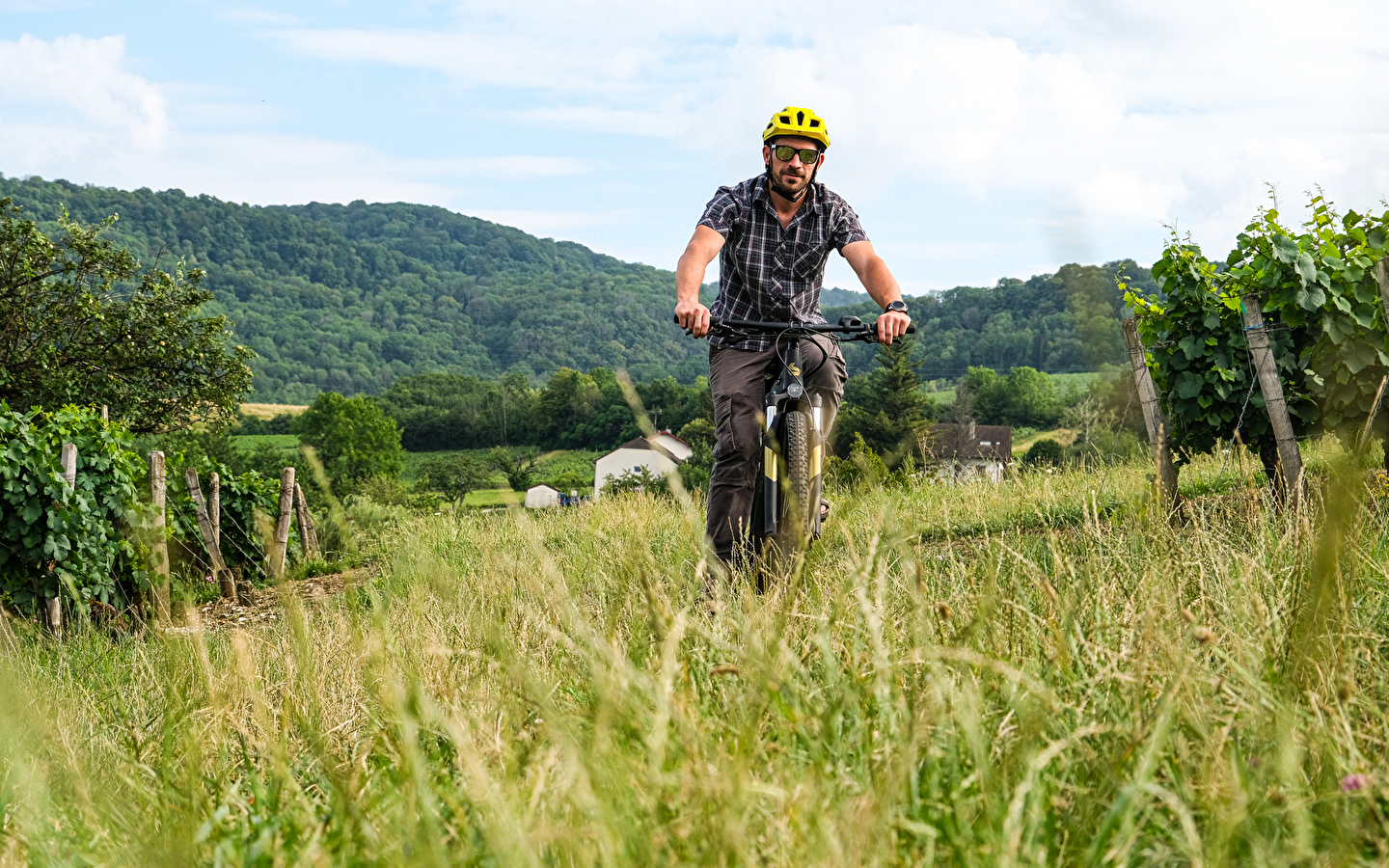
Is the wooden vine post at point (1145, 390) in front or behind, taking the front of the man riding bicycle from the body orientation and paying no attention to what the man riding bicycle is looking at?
behind

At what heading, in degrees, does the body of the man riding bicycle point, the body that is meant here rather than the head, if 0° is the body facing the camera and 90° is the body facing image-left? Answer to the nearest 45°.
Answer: approximately 0°

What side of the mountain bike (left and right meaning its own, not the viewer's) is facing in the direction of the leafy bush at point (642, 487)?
back

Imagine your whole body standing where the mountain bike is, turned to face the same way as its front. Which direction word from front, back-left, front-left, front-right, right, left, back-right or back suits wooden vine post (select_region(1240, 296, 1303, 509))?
back-left

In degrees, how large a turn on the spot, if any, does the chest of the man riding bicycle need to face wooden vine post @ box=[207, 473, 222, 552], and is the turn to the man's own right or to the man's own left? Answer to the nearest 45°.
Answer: approximately 135° to the man's own right
